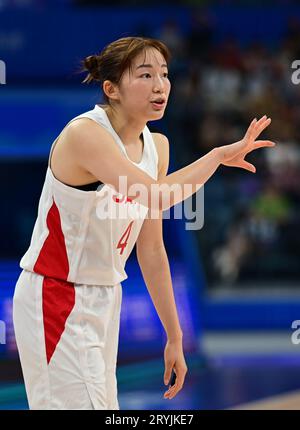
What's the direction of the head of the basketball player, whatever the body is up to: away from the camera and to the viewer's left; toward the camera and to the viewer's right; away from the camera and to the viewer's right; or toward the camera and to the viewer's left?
toward the camera and to the viewer's right

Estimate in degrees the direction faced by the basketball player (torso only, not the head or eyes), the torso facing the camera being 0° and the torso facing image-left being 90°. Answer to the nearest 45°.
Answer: approximately 315°
